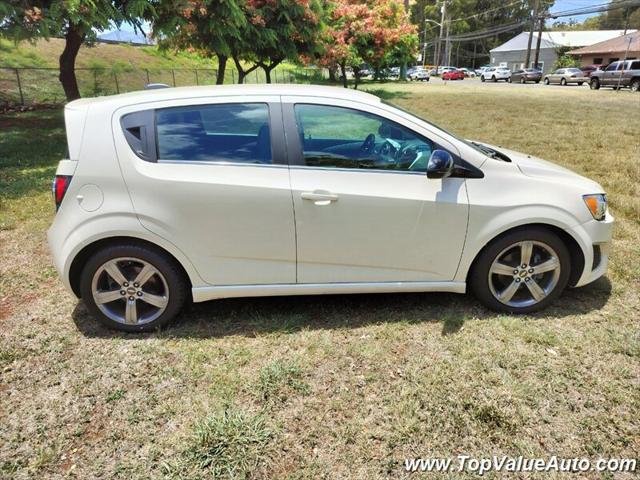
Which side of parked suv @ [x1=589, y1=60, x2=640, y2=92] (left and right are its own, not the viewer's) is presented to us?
left

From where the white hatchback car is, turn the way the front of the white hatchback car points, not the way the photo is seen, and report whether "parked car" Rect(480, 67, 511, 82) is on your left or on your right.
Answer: on your left

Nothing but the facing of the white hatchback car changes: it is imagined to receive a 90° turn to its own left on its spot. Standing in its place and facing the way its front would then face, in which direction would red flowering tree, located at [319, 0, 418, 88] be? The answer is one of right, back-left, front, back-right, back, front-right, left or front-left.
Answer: front

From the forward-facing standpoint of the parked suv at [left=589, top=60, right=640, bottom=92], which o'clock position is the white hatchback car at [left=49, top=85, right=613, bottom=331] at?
The white hatchback car is roughly at 9 o'clock from the parked suv.

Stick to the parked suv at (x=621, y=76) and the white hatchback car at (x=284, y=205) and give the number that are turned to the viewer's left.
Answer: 1

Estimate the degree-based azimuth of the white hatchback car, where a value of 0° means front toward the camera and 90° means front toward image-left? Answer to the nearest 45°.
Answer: approximately 270°

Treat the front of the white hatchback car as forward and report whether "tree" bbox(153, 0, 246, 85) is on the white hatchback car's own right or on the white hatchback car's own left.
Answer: on the white hatchback car's own left

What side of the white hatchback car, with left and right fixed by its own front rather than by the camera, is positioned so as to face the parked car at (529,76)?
left

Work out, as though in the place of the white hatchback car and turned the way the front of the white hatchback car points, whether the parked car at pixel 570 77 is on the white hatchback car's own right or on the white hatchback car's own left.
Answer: on the white hatchback car's own left

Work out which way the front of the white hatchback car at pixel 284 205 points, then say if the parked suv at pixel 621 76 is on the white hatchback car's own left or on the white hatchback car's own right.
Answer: on the white hatchback car's own left

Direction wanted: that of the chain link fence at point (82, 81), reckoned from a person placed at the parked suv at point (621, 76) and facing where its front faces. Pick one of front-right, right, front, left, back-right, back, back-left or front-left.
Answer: front-left

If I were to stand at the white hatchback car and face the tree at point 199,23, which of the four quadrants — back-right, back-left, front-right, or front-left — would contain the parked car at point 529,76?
front-right
